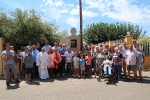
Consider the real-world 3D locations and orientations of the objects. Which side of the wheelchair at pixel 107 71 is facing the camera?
front

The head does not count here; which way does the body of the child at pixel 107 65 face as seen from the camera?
toward the camera

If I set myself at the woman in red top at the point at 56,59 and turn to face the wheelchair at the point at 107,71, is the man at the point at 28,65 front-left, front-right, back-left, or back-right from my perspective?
back-right

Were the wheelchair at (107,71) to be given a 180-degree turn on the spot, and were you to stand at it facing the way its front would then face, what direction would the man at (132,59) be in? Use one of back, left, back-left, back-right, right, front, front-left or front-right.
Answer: right

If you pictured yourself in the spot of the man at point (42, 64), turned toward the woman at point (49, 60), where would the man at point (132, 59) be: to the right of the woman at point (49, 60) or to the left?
right

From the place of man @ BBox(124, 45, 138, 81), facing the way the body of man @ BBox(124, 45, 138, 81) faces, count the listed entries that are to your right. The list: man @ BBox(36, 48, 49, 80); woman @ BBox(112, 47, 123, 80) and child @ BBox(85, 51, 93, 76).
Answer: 3

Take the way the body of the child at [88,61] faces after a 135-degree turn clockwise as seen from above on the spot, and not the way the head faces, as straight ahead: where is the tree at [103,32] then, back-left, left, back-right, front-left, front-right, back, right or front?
front-right

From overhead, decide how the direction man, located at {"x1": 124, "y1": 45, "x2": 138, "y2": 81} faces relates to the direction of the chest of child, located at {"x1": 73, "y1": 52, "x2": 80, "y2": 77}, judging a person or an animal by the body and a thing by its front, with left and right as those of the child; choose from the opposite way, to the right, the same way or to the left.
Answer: the same way

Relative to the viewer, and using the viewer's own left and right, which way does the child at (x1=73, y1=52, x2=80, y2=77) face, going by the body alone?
facing the viewer

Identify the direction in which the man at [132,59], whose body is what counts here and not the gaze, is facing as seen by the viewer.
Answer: toward the camera

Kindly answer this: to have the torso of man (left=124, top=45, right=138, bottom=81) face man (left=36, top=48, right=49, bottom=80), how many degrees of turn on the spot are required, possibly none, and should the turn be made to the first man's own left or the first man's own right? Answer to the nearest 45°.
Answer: approximately 90° to the first man's own right

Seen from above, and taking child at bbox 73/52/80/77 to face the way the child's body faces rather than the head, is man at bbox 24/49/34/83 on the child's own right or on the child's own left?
on the child's own right

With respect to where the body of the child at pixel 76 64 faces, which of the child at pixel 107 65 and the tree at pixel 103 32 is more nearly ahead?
the child

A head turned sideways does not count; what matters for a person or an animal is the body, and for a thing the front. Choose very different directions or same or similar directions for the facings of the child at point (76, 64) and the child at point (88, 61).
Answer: same or similar directions

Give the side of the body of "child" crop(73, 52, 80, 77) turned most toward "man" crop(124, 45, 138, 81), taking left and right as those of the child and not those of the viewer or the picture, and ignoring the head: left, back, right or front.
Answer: left

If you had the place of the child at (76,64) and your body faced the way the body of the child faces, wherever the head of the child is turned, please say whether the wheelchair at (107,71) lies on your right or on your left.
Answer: on your left
